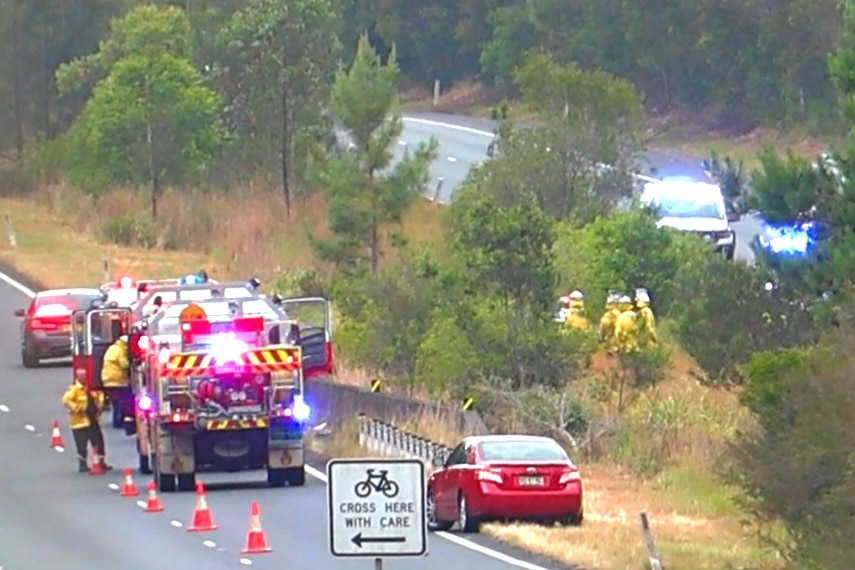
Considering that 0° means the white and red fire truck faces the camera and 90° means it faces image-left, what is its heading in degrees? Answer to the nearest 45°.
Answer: approximately 180°

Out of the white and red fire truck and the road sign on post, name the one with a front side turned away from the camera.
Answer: the white and red fire truck

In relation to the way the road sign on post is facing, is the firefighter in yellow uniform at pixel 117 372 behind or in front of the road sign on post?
behind

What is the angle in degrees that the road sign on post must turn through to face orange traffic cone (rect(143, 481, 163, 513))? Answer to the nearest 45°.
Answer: approximately 180°

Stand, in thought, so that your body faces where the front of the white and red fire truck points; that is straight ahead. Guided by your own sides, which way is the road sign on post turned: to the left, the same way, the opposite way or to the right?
the opposite way
